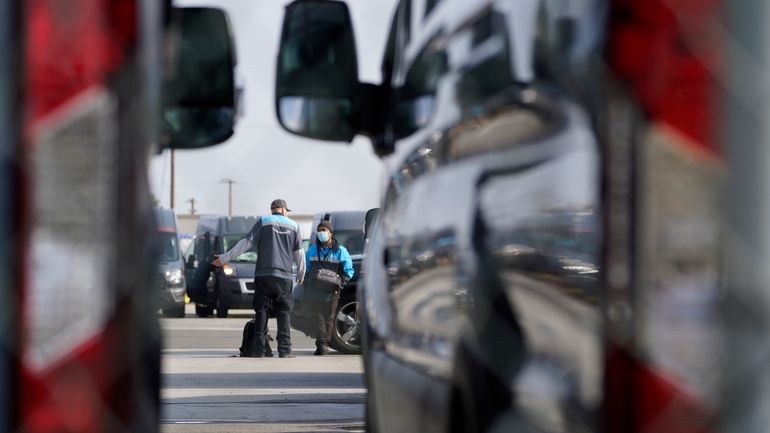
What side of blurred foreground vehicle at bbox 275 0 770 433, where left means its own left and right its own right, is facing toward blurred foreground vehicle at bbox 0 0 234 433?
left

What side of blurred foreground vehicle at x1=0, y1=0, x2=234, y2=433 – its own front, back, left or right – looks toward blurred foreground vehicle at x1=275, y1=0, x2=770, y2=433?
right

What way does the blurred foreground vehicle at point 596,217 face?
away from the camera

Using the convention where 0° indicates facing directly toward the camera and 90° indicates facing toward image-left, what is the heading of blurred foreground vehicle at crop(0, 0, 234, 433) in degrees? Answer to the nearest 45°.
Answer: approximately 180°

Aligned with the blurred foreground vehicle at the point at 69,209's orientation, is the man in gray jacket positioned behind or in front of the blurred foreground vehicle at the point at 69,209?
in front

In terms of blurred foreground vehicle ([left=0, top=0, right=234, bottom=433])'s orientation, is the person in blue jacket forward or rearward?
forward

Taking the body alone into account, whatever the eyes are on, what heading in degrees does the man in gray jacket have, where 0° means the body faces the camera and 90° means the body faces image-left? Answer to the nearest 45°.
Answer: approximately 180°
